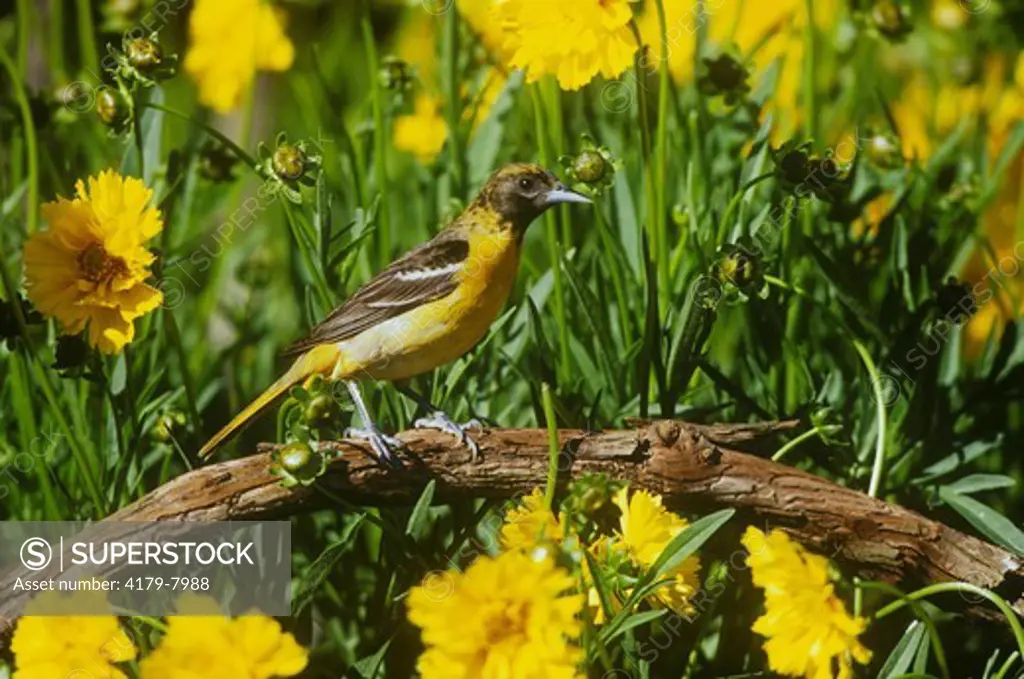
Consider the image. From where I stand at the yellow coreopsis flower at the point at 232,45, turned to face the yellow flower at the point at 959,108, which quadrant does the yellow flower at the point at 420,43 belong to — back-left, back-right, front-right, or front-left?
front-left

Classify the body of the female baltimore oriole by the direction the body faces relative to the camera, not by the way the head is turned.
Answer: to the viewer's right

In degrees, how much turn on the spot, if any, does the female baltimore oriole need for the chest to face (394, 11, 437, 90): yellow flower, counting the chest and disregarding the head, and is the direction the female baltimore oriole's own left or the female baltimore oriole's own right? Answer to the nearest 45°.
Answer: approximately 90° to the female baltimore oriole's own left

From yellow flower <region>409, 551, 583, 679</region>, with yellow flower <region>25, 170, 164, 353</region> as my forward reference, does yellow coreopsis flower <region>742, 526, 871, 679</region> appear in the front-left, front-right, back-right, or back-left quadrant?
back-right

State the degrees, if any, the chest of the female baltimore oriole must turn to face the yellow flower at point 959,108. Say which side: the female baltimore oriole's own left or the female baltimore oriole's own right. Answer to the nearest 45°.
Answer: approximately 45° to the female baltimore oriole's own left

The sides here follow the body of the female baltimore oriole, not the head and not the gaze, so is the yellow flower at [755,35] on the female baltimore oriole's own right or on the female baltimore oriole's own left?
on the female baltimore oriole's own left

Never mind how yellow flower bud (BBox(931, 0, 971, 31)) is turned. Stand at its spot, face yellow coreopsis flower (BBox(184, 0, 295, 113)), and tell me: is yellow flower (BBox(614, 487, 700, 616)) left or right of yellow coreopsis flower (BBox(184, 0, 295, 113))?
left

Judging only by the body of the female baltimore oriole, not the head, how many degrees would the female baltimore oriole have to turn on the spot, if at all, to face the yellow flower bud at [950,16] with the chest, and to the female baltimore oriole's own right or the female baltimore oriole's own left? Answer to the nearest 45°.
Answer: approximately 45° to the female baltimore oriole's own left
